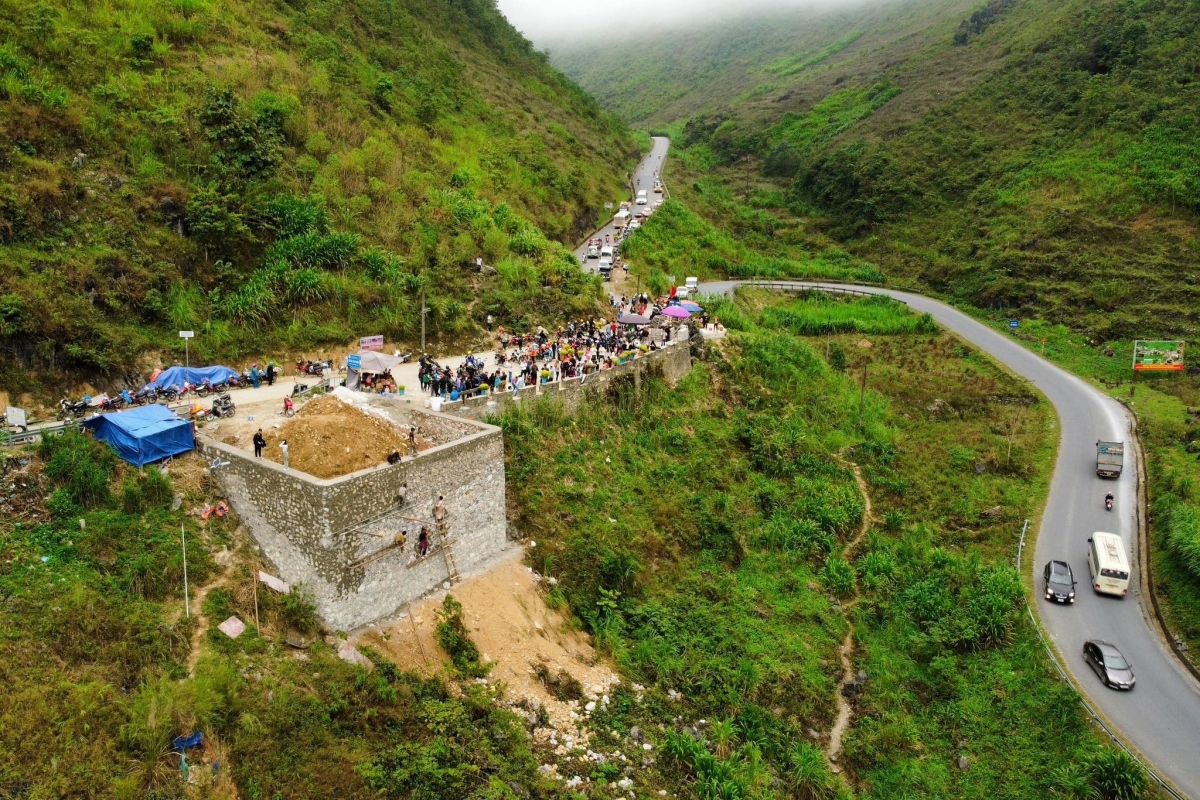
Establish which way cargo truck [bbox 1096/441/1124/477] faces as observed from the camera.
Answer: facing away from the viewer

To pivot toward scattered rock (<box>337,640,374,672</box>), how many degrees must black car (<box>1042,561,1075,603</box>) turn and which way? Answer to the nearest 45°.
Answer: approximately 45° to its right

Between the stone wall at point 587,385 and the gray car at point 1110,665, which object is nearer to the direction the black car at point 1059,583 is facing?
the gray car

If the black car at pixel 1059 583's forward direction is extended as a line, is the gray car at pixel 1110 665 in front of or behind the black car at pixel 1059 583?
in front

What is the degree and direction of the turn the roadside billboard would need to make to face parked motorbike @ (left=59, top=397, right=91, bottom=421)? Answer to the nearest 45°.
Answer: approximately 45° to its right

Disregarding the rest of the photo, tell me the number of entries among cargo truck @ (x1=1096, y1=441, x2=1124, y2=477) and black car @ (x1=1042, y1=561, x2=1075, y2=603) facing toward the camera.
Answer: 1

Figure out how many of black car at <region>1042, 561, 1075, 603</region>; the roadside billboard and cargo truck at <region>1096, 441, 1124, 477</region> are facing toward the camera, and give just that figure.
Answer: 2

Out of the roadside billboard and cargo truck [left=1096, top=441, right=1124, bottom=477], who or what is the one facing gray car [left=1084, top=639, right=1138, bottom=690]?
the roadside billboard

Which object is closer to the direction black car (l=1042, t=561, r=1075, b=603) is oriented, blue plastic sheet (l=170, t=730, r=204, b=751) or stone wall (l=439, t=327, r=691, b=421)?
the blue plastic sheet

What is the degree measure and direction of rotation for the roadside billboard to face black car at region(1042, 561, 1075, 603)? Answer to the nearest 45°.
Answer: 0° — it already faces it
